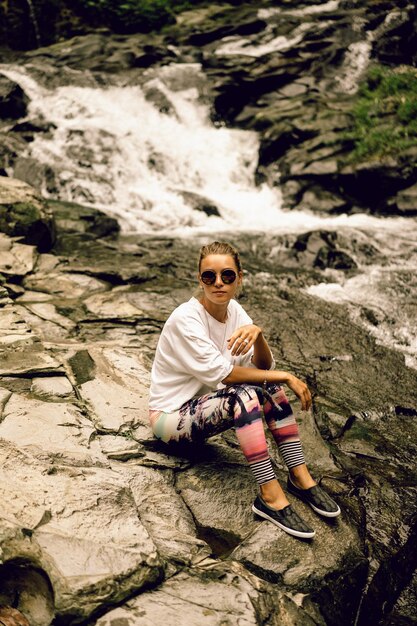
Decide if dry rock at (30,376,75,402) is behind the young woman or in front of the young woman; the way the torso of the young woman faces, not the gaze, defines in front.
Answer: behind

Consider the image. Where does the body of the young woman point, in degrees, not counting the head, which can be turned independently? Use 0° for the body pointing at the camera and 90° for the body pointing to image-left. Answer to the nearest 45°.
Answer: approximately 315°

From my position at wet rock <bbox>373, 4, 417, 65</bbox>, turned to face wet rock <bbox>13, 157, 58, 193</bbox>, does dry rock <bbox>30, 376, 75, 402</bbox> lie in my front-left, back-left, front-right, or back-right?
front-left

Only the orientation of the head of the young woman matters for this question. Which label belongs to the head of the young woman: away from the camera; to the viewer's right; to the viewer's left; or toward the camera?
toward the camera

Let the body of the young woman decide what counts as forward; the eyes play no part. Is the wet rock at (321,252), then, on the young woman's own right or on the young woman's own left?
on the young woman's own left

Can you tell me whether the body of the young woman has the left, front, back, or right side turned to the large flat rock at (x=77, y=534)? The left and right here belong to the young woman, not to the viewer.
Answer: right

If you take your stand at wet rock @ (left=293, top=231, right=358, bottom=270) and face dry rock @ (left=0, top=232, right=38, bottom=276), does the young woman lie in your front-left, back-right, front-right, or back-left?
front-left
